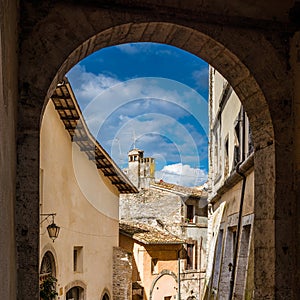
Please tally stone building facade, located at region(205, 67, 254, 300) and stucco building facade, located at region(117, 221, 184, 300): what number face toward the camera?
1

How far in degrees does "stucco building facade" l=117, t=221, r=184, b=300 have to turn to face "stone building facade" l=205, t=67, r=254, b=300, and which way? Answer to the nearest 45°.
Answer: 0° — it already faces it

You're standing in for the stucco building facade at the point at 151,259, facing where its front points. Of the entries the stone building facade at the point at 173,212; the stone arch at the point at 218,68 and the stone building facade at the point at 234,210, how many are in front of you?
2

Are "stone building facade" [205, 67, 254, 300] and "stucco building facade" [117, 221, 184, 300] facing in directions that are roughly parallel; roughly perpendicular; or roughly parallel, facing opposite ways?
roughly perpendicular

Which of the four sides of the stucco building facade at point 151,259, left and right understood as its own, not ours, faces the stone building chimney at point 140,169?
back

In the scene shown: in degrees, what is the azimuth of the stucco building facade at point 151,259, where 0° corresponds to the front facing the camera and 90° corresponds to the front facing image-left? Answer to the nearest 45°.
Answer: approximately 0°

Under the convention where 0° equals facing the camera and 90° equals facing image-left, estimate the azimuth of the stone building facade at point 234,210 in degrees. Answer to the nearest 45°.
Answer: approximately 90°

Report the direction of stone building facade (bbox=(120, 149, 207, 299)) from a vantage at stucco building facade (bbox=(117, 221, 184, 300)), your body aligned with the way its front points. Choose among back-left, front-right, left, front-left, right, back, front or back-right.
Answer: back

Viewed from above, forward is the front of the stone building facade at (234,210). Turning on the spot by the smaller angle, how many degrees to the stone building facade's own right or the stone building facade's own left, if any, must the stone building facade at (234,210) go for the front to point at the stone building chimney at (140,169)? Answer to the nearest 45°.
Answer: approximately 90° to the stone building facade's own right

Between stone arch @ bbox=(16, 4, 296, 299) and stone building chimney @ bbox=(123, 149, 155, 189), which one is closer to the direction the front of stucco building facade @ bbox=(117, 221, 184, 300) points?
the stone arch

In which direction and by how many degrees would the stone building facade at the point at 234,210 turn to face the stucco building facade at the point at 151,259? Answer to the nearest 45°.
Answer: approximately 90° to its right

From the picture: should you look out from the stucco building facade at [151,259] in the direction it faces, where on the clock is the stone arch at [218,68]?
The stone arch is roughly at 12 o'clock from the stucco building facade.
